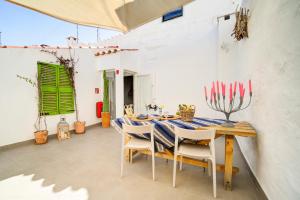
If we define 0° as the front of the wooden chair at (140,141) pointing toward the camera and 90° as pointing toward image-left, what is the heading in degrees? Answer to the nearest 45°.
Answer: approximately 180°

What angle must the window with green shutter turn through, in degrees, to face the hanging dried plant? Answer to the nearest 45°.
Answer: approximately 45° to its left

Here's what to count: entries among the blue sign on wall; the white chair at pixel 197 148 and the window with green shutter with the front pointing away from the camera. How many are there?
1

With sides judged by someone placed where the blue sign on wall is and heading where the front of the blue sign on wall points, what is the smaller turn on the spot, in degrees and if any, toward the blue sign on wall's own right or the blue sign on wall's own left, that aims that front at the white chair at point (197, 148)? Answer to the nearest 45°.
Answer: approximately 45° to the blue sign on wall's own left

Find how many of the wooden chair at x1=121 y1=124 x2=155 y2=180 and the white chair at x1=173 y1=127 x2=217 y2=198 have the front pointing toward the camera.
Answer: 0

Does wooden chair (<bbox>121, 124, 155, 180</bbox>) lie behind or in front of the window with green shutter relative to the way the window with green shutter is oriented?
in front

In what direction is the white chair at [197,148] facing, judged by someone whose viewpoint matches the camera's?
facing away from the viewer

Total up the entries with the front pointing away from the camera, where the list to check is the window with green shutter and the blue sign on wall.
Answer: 0

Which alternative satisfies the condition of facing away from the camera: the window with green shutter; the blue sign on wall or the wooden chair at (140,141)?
the wooden chair

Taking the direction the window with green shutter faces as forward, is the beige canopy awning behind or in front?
in front

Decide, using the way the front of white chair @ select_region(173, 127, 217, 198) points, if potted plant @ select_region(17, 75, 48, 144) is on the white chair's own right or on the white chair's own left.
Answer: on the white chair's own left

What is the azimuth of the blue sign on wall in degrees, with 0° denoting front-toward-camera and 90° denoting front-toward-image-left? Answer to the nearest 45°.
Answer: approximately 45°
